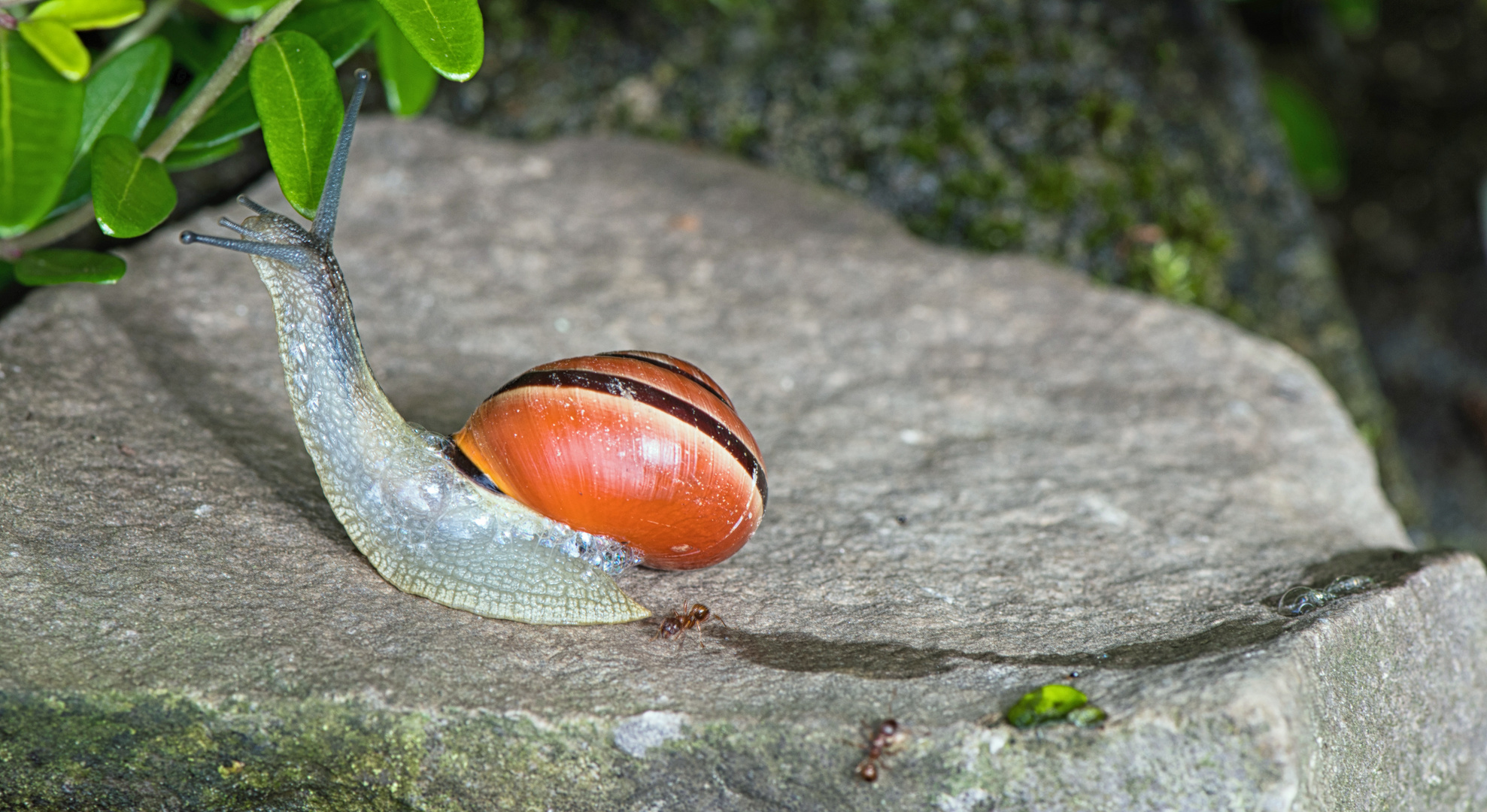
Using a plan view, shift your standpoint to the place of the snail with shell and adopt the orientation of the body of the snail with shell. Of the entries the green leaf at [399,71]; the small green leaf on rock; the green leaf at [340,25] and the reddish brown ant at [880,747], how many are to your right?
2

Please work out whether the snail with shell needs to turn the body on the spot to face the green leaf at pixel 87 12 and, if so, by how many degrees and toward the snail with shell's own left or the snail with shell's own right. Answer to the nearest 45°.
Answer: approximately 45° to the snail with shell's own right

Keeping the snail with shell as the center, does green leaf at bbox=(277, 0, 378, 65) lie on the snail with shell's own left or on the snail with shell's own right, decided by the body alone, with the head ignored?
on the snail with shell's own right

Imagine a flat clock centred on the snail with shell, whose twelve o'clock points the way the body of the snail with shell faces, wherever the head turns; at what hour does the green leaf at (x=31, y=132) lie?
The green leaf is roughly at 1 o'clock from the snail with shell.

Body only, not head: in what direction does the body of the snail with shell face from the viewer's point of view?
to the viewer's left

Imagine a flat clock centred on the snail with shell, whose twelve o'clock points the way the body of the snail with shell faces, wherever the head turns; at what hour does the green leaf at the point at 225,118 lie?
The green leaf is roughly at 2 o'clock from the snail with shell.

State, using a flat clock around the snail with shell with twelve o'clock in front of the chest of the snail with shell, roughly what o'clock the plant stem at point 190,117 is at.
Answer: The plant stem is roughly at 2 o'clock from the snail with shell.

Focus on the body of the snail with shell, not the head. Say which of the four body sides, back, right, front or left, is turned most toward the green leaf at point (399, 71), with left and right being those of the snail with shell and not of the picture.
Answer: right

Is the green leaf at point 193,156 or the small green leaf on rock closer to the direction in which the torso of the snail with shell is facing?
the green leaf

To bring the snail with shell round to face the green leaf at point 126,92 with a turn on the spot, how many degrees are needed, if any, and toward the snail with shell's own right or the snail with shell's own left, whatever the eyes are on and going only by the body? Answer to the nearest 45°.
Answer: approximately 45° to the snail with shell's own right

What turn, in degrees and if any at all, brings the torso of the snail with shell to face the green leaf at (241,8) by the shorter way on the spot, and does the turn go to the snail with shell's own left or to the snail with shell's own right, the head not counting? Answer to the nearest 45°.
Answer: approximately 45° to the snail with shell's own right

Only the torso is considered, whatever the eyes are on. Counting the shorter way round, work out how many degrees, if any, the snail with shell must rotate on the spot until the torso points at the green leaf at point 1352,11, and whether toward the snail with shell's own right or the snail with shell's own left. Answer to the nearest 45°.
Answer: approximately 135° to the snail with shell's own right
